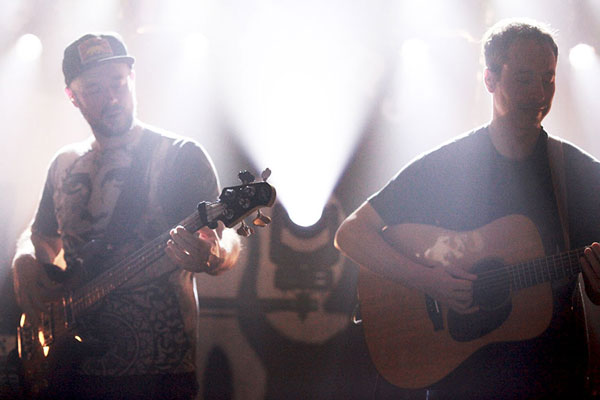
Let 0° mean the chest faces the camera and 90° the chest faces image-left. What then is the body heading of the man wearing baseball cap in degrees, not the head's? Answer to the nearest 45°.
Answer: approximately 0°
